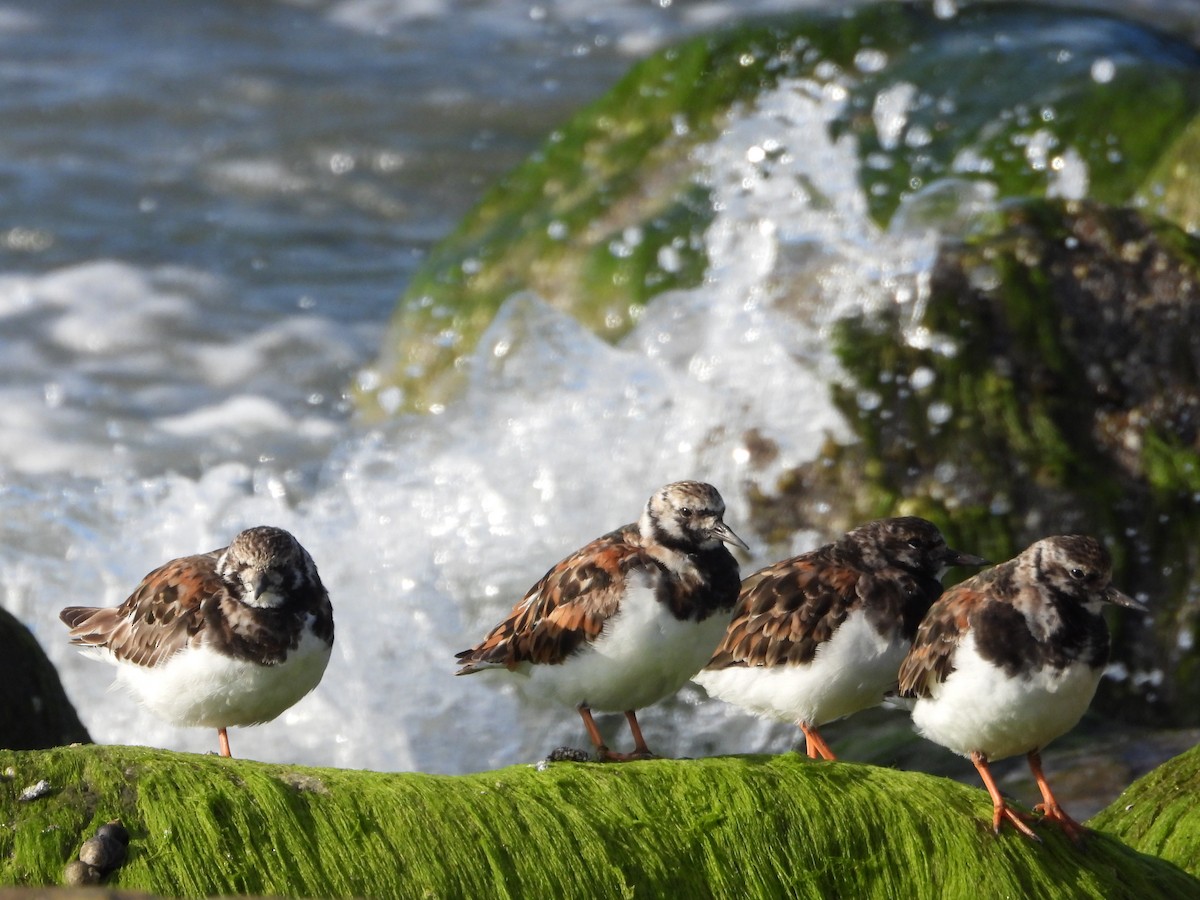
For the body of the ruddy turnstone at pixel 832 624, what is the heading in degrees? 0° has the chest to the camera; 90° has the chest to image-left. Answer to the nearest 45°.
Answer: approximately 270°

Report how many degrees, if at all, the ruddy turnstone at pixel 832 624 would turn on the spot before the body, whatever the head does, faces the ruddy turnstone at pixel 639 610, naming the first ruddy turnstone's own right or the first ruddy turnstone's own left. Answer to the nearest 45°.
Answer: approximately 135° to the first ruddy turnstone's own right

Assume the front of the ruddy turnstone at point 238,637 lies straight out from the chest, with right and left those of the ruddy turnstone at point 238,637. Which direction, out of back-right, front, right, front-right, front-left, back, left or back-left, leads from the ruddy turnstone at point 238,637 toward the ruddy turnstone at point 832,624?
front-left

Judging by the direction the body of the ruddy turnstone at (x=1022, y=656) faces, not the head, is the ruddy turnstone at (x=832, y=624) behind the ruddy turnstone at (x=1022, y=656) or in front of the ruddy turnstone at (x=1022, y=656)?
behind

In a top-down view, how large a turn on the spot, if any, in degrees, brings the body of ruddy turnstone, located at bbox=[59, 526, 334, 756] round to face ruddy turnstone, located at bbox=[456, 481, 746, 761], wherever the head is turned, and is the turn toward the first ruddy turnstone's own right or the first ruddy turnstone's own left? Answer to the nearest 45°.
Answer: approximately 45° to the first ruddy turnstone's own left

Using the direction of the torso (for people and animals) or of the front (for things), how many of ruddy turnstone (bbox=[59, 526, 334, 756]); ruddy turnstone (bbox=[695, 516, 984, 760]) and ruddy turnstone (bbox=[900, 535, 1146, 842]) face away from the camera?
0

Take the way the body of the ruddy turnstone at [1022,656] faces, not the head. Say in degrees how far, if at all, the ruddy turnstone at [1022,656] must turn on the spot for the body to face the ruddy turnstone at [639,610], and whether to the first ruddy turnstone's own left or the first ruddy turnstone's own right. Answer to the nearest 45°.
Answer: approximately 135° to the first ruddy turnstone's own right

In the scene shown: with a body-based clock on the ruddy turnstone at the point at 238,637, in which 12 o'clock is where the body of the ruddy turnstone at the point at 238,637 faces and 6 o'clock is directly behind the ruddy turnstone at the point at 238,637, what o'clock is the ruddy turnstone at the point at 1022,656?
the ruddy turnstone at the point at 1022,656 is roughly at 11 o'clock from the ruddy turnstone at the point at 238,637.

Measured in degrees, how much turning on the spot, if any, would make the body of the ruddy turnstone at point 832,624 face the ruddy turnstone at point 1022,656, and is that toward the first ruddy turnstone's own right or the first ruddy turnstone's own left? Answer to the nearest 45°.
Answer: approximately 45° to the first ruddy turnstone's own right

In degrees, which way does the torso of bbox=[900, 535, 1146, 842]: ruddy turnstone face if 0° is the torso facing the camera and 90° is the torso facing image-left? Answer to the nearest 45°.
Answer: approximately 315°

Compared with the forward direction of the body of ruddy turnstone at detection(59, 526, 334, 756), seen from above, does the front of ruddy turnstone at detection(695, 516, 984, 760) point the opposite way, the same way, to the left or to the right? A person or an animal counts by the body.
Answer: the same way
